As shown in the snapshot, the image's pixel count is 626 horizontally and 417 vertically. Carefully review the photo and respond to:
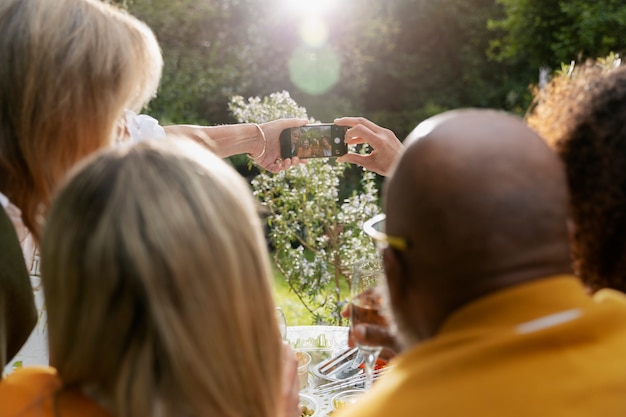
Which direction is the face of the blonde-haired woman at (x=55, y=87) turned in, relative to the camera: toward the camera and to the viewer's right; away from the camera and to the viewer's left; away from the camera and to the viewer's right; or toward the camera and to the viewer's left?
away from the camera and to the viewer's right

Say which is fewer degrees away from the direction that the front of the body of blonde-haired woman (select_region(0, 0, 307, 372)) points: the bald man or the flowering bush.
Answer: the flowering bush

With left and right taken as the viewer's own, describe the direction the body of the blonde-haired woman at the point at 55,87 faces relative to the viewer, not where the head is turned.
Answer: facing away from the viewer and to the right of the viewer

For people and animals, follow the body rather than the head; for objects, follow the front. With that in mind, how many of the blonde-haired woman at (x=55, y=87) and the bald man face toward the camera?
0

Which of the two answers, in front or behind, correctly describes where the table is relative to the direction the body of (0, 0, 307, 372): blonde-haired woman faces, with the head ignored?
in front

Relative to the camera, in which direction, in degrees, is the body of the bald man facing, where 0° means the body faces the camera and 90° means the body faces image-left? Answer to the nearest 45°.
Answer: approximately 135°

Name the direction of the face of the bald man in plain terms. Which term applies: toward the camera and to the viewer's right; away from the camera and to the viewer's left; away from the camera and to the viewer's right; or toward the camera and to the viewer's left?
away from the camera and to the viewer's left

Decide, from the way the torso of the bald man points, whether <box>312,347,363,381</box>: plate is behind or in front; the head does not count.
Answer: in front

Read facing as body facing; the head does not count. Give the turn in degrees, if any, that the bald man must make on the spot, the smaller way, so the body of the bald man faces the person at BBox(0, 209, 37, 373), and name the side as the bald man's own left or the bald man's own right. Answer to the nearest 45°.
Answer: approximately 45° to the bald man's own left
